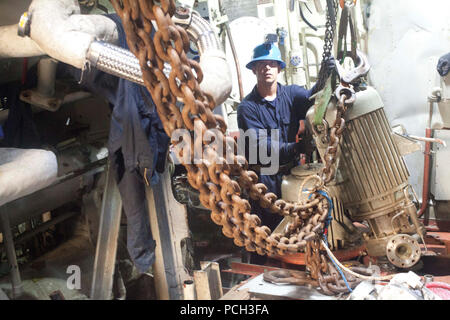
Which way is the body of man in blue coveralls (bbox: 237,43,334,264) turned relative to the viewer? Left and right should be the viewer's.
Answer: facing the viewer

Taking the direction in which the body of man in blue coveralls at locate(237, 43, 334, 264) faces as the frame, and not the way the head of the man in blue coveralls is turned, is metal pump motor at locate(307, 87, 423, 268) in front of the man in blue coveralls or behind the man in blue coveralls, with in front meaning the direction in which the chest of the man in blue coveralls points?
in front

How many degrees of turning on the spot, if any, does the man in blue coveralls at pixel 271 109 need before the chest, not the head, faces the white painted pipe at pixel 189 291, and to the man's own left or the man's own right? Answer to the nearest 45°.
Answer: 0° — they already face it

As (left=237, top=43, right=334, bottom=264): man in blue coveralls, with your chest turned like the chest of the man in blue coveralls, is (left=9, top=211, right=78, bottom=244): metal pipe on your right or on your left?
on your right

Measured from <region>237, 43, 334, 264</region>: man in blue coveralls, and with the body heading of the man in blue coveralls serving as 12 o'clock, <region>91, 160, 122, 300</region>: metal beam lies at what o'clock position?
The metal beam is roughly at 1 o'clock from the man in blue coveralls.

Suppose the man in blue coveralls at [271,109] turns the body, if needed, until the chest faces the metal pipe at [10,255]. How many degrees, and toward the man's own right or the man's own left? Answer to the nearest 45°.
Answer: approximately 45° to the man's own right

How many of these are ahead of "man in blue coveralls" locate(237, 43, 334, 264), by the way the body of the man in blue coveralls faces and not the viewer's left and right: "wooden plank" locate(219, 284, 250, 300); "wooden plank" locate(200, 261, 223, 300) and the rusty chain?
3

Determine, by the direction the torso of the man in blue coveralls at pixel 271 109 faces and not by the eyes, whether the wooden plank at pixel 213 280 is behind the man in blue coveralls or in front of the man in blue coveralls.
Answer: in front
